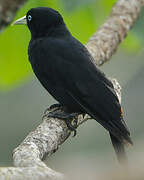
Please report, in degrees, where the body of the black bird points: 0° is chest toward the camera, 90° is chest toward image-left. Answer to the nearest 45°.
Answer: approximately 90°
